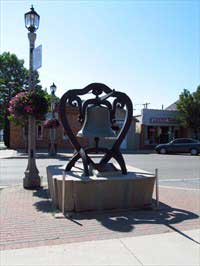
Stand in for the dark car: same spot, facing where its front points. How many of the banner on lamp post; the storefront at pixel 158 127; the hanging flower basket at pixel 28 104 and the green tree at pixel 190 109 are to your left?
2

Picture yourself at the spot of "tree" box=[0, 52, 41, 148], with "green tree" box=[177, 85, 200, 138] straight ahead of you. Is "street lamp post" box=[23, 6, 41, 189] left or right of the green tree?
right

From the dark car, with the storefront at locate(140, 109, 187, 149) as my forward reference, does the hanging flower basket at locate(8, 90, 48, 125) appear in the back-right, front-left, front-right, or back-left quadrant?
back-left

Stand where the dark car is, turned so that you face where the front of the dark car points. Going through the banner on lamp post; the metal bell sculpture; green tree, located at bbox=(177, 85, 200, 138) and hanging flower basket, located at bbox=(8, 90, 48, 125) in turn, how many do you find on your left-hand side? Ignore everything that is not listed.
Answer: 3

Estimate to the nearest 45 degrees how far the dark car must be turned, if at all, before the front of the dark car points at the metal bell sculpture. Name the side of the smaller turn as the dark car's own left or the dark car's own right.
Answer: approximately 90° to the dark car's own left

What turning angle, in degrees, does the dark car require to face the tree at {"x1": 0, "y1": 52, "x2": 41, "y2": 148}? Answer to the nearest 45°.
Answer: approximately 45° to its right

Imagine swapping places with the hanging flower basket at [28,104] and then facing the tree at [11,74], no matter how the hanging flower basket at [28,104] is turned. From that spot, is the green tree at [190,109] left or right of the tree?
right

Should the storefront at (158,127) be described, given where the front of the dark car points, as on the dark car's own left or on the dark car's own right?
on the dark car's own right

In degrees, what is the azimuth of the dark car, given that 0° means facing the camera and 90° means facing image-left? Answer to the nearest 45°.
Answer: approximately 90°
